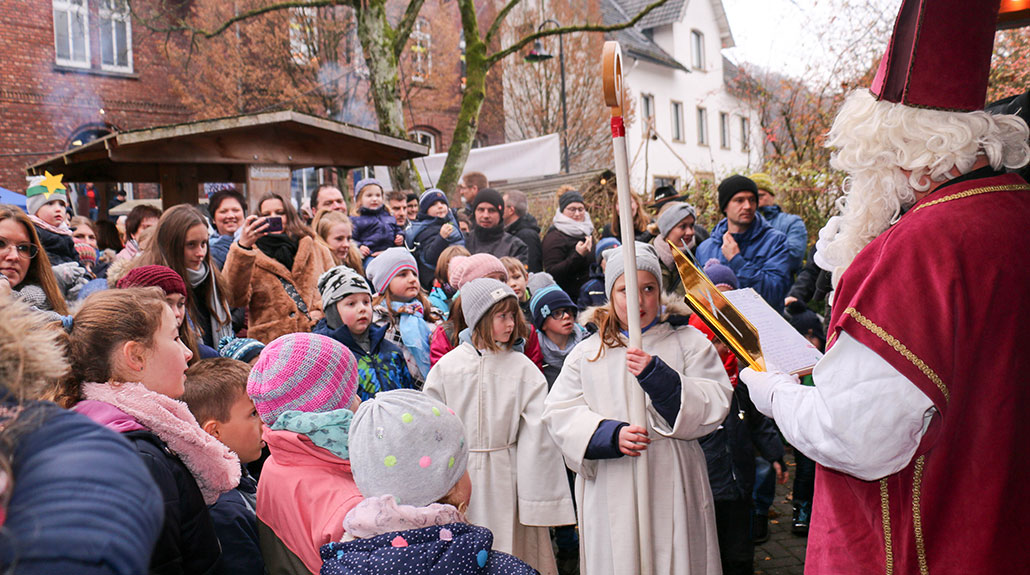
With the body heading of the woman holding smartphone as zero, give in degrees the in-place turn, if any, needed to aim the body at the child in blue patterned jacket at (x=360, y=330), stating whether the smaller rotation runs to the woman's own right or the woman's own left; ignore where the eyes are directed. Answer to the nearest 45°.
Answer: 0° — they already face them

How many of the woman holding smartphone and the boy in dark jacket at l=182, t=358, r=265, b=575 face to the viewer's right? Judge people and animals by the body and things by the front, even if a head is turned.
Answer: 1

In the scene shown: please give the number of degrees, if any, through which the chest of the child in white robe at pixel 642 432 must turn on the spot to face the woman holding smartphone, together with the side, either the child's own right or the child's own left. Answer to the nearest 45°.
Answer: approximately 135° to the child's own right

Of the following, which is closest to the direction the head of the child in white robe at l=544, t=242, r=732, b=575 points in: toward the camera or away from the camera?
toward the camera

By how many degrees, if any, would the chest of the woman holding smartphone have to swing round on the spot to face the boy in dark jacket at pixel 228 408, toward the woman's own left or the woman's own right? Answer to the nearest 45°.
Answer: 0° — they already face them

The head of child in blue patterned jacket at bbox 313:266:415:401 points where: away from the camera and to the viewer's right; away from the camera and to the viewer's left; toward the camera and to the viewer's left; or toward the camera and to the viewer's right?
toward the camera and to the viewer's right

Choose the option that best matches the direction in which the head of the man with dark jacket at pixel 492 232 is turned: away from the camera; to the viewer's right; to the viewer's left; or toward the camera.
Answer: toward the camera

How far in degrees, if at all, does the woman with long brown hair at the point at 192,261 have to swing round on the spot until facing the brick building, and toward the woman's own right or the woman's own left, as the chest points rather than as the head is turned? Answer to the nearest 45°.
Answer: approximately 135° to the woman's own left

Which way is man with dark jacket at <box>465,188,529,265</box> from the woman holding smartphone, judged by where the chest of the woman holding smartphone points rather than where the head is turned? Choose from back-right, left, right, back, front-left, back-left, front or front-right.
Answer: back-left

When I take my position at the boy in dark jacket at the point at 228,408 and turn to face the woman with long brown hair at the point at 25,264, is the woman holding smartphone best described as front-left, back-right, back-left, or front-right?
front-right

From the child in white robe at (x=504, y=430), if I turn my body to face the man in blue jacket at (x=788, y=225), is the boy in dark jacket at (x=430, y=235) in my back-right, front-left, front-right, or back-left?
front-left

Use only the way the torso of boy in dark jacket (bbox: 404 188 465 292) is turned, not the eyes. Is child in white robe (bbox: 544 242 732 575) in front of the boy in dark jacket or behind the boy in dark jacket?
in front

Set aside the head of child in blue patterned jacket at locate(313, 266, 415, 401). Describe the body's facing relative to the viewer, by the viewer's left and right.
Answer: facing the viewer and to the right of the viewer

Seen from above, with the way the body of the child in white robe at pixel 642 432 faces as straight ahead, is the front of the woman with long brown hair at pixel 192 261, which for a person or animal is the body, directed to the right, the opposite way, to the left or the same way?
to the left

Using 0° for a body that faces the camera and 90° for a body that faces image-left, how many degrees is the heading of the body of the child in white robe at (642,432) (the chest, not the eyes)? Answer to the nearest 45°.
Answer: approximately 0°

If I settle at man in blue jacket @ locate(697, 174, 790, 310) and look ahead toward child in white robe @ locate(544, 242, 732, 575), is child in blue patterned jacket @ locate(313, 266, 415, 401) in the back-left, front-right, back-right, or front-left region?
front-right

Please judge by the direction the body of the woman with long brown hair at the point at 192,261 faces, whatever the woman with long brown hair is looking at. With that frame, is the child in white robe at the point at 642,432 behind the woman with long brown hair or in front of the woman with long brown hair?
in front
